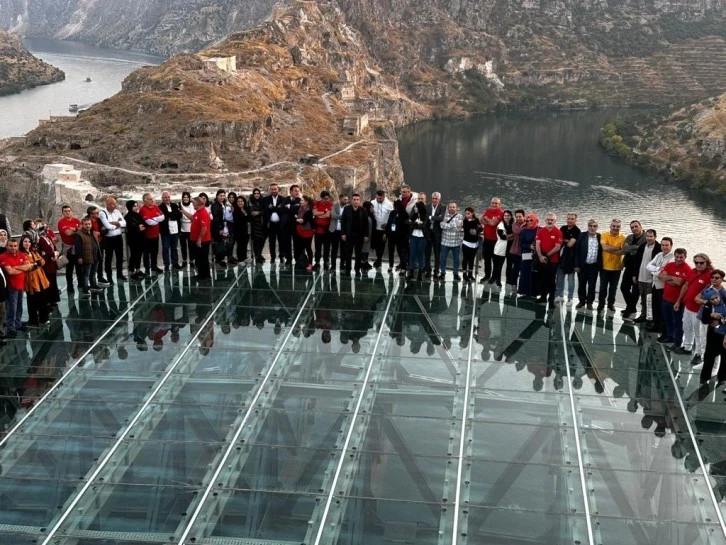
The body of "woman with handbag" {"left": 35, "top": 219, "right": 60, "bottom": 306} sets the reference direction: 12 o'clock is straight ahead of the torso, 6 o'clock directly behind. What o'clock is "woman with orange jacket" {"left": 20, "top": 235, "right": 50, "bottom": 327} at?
"woman with orange jacket" {"left": 20, "top": 235, "right": 50, "bottom": 327} is roughly at 2 o'clock from "woman with handbag" {"left": 35, "top": 219, "right": 60, "bottom": 306}.

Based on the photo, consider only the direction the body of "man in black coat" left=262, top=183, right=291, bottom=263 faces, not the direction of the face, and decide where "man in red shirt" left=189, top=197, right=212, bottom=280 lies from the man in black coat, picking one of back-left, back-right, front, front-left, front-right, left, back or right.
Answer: front-right

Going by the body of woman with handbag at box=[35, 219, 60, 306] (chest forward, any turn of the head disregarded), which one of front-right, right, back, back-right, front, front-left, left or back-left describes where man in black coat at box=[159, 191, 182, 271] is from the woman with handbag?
left

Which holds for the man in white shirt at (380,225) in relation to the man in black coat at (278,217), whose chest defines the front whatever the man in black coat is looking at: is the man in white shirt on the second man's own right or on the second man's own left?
on the second man's own left

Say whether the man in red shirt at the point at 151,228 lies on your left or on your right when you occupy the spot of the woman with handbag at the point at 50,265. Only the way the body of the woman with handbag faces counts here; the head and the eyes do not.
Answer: on your left

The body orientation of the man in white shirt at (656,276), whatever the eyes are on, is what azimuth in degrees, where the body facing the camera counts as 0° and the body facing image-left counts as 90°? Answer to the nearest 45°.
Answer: approximately 45°

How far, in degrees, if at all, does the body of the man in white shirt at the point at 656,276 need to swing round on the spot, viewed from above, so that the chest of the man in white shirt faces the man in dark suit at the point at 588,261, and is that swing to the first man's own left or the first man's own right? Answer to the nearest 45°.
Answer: approximately 90° to the first man's own right

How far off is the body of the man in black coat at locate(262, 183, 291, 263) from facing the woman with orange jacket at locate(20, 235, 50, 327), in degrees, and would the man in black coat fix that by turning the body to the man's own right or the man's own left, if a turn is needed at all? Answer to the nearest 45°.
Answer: approximately 45° to the man's own right

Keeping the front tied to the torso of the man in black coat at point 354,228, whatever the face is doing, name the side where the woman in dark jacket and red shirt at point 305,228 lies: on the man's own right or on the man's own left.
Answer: on the man's own right

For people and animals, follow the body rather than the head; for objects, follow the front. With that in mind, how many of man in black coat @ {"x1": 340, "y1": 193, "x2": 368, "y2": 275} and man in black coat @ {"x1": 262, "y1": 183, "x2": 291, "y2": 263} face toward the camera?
2

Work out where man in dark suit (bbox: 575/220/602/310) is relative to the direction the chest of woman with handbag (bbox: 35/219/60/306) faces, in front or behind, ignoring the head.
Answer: in front

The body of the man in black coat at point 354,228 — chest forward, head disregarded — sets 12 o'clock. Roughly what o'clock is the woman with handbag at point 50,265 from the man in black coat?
The woman with handbag is roughly at 2 o'clock from the man in black coat.
